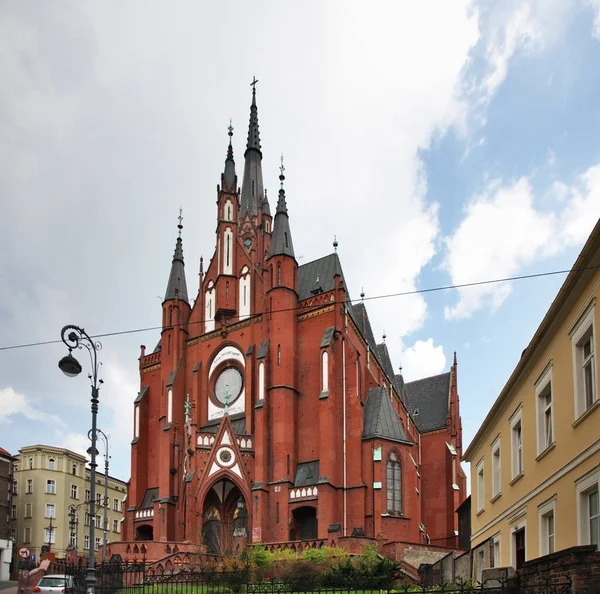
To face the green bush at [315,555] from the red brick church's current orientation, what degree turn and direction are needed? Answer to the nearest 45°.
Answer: approximately 45° to its left

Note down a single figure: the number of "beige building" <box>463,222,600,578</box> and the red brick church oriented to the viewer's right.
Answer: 0

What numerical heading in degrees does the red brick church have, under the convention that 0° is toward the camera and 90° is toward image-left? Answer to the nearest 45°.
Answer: approximately 45°

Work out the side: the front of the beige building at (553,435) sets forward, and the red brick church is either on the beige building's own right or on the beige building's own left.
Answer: on the beige building's own right

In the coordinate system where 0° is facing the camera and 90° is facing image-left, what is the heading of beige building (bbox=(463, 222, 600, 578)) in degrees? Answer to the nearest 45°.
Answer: approximately 90°

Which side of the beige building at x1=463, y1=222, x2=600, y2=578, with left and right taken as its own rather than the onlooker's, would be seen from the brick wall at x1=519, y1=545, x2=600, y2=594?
left

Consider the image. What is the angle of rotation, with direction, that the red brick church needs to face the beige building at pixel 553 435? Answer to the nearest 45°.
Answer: approximately 45° to its left

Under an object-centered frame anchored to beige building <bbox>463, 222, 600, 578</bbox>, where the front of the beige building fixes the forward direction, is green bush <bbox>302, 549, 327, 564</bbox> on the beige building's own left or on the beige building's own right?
on the beige building's own right

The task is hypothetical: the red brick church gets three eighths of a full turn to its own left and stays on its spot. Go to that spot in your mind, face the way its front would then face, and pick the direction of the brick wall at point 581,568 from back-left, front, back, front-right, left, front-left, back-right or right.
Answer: right
